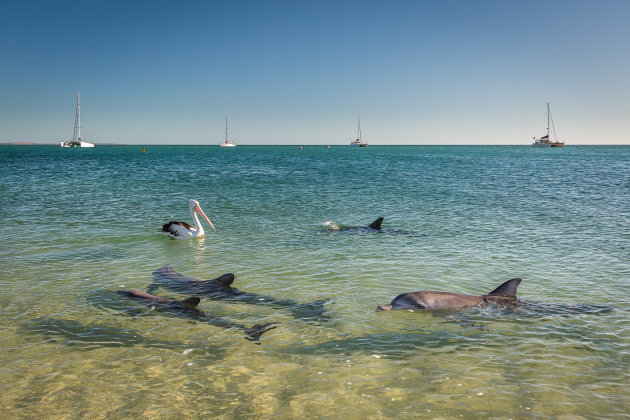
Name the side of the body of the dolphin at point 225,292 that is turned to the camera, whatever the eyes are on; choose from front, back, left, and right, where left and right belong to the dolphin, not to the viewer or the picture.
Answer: left

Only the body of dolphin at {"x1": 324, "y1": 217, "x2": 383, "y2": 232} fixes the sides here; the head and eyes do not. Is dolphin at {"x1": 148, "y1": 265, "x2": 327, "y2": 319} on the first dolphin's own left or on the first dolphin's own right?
on the first dolphin's own left

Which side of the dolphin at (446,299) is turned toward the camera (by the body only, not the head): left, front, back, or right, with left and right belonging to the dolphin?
left

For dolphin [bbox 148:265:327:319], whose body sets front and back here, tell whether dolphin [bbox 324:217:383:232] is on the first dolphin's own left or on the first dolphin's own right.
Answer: on the first dolphin's own right

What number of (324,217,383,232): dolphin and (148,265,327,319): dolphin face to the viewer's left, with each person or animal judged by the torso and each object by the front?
2

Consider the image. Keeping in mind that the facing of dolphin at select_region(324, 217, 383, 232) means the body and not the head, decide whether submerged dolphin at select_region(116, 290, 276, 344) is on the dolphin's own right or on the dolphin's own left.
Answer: on the dolphin's own left

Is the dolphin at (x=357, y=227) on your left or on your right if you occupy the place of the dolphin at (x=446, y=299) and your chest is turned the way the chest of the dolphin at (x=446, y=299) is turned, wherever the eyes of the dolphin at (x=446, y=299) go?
on your right

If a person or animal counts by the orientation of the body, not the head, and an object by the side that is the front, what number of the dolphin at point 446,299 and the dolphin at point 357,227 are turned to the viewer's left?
2

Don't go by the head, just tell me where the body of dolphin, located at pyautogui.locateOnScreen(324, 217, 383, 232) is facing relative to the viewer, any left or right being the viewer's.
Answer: facing to the left of the viewer

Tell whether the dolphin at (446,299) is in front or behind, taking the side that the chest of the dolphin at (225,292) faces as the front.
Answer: behind

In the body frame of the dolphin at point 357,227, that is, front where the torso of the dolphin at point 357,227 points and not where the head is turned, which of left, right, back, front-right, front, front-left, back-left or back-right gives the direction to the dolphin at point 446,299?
left
